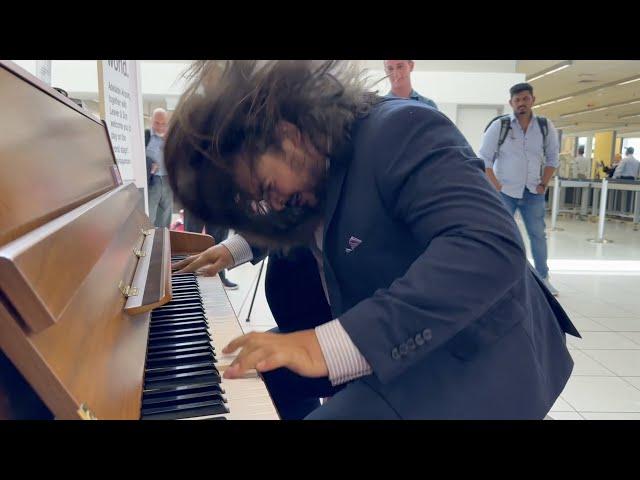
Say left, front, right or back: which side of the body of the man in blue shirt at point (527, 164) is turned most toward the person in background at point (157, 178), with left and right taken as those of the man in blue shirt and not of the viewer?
right

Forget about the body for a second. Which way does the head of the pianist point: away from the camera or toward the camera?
toward the camera

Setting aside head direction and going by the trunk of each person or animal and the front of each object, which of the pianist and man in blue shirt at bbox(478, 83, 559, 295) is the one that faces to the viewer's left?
the pianist

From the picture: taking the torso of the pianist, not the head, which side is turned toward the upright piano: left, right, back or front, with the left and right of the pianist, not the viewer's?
front

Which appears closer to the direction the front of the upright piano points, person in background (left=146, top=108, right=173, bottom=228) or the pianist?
the pianist

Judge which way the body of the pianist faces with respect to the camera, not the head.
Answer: to the viewer's left

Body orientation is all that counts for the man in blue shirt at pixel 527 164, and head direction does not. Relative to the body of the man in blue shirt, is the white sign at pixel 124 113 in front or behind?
in front

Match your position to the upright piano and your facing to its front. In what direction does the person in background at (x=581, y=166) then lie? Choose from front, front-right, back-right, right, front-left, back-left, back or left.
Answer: front-left

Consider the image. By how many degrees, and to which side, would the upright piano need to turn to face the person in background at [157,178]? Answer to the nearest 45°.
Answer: approximately 90° to its left

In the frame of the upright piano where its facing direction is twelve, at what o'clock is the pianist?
The pianist is roughly at 12 o'clock from the upright piano.

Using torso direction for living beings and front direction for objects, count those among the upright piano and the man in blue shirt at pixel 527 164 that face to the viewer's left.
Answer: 0

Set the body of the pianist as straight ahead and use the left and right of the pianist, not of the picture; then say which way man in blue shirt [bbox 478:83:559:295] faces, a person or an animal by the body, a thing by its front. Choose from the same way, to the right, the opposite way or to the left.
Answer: to the left

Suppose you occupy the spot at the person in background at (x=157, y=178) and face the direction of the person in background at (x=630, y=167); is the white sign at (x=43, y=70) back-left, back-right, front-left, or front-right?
back-right

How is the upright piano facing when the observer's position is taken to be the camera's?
facing to the right of the viewer

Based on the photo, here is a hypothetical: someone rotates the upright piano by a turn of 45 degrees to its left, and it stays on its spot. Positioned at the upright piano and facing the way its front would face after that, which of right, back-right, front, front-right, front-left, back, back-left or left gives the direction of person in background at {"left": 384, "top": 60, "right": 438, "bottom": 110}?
front

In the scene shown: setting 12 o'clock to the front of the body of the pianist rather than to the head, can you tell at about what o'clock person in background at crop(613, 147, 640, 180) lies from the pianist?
The person in background is roughly at 4 o'clock from the pianist.

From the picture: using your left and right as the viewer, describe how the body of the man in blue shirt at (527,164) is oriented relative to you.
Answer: facing the viewer

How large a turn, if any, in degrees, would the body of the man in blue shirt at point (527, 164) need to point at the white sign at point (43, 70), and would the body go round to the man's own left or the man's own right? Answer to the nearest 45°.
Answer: approximately 45° to the man's own right

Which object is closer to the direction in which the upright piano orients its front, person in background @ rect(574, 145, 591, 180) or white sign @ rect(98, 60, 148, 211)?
the person in background
